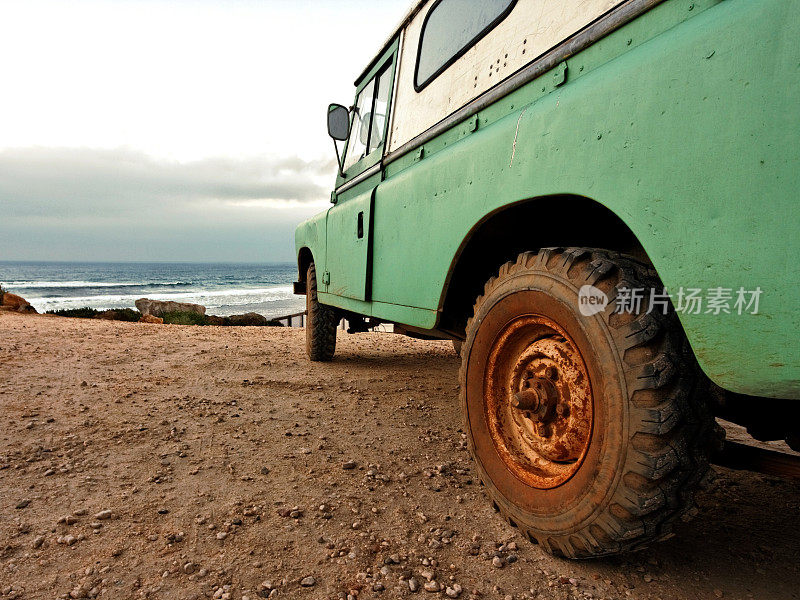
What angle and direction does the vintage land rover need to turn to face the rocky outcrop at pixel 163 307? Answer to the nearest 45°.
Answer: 0° — it already faces it

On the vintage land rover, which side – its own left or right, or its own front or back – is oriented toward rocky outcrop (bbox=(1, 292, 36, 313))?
front

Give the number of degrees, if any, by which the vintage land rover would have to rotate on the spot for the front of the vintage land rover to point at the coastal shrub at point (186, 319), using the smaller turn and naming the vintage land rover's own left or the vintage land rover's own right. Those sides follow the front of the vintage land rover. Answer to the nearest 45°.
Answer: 0° — it already faces it

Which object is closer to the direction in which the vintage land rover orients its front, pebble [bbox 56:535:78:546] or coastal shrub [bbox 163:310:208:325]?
the coastal shrub

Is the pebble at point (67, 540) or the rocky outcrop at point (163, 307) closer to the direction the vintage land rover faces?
the rocky outcrop

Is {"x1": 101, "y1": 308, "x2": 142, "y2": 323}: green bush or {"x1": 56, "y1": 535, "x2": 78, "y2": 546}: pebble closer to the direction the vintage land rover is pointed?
the green bush

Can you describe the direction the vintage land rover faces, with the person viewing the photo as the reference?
facing away from the viewer and to the left of the viewer

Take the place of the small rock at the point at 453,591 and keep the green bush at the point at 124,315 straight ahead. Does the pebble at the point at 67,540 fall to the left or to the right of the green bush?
left

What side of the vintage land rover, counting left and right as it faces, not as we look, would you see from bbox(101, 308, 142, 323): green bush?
front

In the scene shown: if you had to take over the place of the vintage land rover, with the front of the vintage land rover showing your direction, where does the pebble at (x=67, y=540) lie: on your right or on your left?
on your left
